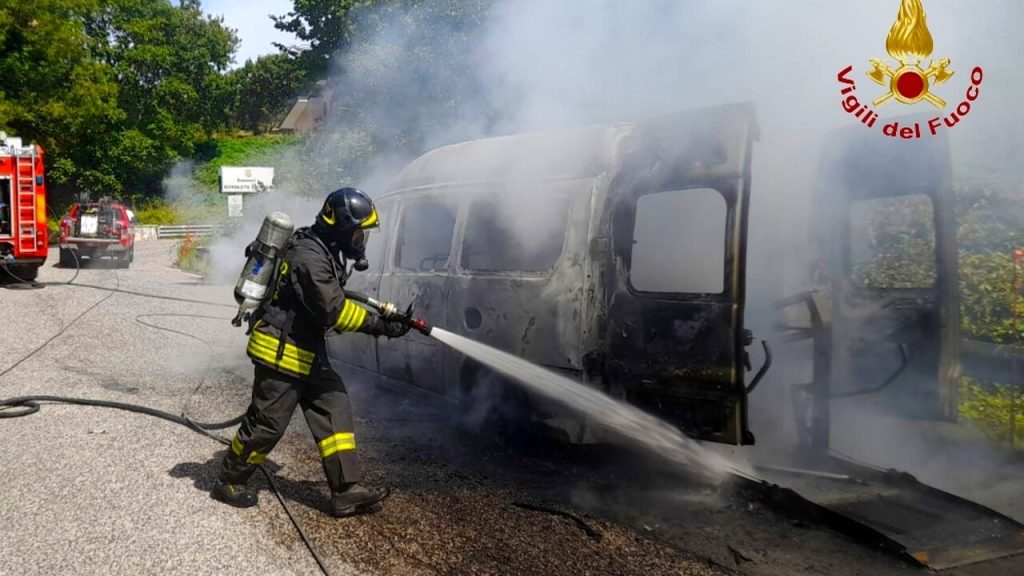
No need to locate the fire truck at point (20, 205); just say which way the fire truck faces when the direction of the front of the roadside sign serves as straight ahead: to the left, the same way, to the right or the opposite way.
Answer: the opposite way

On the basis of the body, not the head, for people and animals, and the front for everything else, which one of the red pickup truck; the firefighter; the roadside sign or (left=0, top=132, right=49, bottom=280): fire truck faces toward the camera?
the roadside sign

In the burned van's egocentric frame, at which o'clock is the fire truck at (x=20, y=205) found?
The fire truck is roughly at 12 o'clock from the burned van.

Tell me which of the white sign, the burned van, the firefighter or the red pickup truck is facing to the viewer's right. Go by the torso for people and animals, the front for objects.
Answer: the firefighter

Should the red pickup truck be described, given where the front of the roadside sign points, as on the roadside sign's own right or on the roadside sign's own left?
on the roadside sign's own right

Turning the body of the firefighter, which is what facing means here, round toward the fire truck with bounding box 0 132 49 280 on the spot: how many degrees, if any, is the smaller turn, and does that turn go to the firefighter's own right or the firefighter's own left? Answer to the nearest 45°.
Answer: approximately 135° to the firefighter's own left

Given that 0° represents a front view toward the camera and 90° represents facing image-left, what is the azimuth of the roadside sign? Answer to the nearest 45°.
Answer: approximately 0°

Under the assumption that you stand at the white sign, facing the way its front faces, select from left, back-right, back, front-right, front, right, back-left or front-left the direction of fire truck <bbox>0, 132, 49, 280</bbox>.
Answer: front-right

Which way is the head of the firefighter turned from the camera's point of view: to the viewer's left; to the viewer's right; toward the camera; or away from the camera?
to the viewer's right

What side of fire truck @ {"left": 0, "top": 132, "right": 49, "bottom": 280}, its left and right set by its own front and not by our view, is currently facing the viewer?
back

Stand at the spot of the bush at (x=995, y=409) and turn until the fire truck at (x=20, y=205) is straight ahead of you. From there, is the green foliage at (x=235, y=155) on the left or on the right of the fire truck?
right
